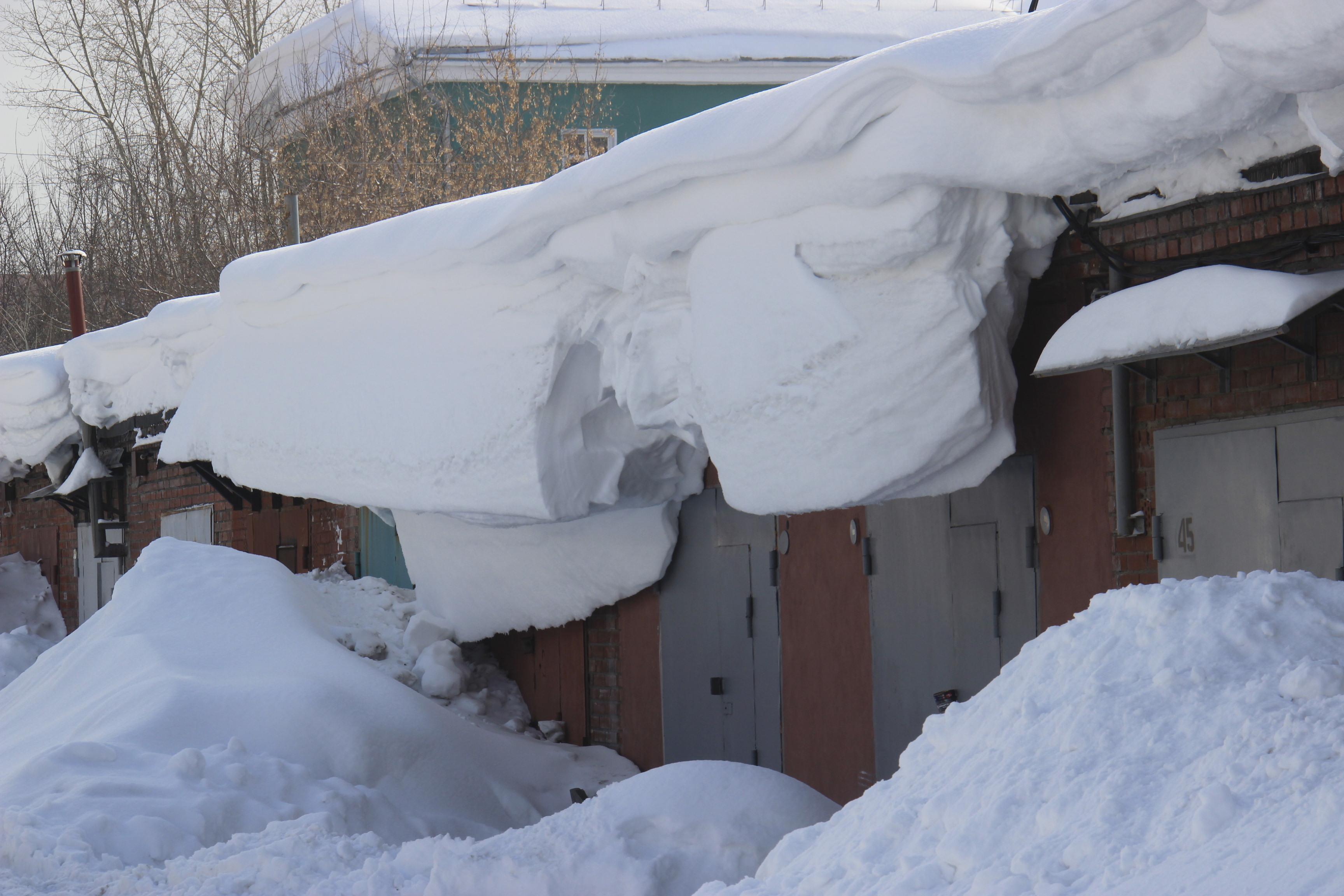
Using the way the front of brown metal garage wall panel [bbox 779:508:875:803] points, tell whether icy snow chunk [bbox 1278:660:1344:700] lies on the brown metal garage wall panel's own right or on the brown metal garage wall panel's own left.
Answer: on the brown metal garage wall panel's own left

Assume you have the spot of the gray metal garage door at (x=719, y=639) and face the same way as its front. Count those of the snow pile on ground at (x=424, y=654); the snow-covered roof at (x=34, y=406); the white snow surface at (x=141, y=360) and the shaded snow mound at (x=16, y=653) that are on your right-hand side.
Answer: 4

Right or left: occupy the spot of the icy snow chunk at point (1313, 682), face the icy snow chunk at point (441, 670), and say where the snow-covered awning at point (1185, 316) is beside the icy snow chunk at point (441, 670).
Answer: right

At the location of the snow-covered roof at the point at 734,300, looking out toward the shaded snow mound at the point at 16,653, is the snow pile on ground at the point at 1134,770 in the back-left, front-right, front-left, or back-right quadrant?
back-left

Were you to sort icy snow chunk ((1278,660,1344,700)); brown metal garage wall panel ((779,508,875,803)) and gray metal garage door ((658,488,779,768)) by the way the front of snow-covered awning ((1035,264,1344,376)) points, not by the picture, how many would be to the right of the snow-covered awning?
2

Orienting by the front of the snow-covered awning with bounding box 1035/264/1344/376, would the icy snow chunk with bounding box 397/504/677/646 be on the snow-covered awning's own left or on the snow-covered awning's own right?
on the snow-covered awning's own right

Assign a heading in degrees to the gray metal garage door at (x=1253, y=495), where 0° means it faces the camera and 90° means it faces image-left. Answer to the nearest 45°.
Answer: approximately 45°

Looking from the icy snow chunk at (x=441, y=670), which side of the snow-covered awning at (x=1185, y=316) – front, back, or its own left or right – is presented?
right

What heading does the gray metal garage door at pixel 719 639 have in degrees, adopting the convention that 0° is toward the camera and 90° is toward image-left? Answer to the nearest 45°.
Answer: approximately 45°

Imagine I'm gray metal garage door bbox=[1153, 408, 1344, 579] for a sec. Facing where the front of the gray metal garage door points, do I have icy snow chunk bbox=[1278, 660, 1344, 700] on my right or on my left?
on my left

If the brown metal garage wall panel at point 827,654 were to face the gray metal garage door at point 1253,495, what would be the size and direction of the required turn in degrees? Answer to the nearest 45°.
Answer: approximately 90° to its left
